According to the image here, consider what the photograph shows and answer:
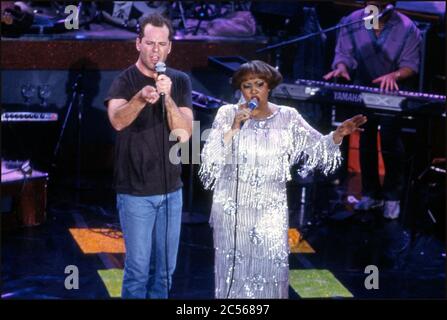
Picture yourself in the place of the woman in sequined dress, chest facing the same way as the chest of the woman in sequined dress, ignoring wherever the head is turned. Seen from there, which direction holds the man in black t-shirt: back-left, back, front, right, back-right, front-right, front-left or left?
right

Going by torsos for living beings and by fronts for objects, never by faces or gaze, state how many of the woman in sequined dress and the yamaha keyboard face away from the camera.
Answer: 1

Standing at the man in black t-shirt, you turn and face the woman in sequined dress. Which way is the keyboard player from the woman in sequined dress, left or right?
left

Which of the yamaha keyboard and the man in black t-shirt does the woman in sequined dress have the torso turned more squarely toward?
the man in black t-shirt

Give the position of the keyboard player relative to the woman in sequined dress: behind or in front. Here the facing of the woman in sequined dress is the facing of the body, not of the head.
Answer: behind

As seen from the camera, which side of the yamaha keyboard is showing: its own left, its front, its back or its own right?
back

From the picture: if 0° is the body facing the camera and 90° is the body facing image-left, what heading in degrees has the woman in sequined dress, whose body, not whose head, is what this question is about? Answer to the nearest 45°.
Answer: approximately 0°

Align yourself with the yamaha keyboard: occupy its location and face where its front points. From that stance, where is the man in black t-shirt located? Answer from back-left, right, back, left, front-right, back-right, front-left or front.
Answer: back-left

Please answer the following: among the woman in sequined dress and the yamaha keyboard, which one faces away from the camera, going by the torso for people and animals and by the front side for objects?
the yamaha keyboard

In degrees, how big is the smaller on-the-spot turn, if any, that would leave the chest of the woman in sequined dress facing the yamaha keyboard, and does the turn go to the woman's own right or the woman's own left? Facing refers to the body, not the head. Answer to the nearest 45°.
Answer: approximately 135° to the woman's own left

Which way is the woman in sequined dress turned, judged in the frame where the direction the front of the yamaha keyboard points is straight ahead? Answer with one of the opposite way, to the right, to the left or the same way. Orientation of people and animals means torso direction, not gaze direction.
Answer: the opposite way
